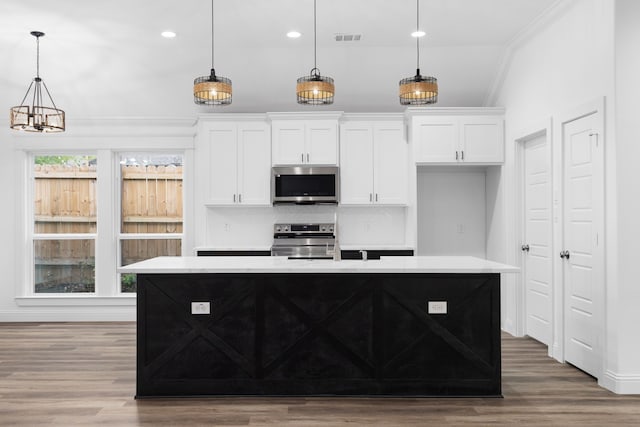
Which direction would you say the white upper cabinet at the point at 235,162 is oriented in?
toward the camera

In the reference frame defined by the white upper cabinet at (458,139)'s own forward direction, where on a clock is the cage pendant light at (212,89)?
The cage pendant light is roughly at 1 o'clock from the white upper cabinet.

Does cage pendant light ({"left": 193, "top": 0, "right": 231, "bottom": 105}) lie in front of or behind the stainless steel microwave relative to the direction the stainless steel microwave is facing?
in front

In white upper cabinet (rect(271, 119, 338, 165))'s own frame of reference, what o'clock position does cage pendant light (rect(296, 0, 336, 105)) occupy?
The cage pendant light is roughly at 12 o'clock from the white upper cabinet.

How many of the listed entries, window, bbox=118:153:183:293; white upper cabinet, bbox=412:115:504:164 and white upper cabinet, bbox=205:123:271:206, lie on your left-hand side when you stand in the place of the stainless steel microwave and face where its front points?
1

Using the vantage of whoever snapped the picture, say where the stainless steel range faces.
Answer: facing the viewer

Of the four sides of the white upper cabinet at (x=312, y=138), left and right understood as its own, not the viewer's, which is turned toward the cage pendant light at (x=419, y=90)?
front

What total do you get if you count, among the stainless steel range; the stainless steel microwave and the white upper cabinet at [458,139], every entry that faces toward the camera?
3

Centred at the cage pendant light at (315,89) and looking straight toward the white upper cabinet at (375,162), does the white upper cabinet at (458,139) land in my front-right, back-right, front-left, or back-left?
front-right

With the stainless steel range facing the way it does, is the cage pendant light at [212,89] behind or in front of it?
in front

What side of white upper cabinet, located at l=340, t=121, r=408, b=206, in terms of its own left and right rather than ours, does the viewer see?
front

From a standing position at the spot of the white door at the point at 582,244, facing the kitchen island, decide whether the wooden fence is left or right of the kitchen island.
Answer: right

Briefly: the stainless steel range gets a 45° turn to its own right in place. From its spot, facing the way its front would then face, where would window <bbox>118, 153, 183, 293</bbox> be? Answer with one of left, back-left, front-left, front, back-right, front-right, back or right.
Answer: front-right
